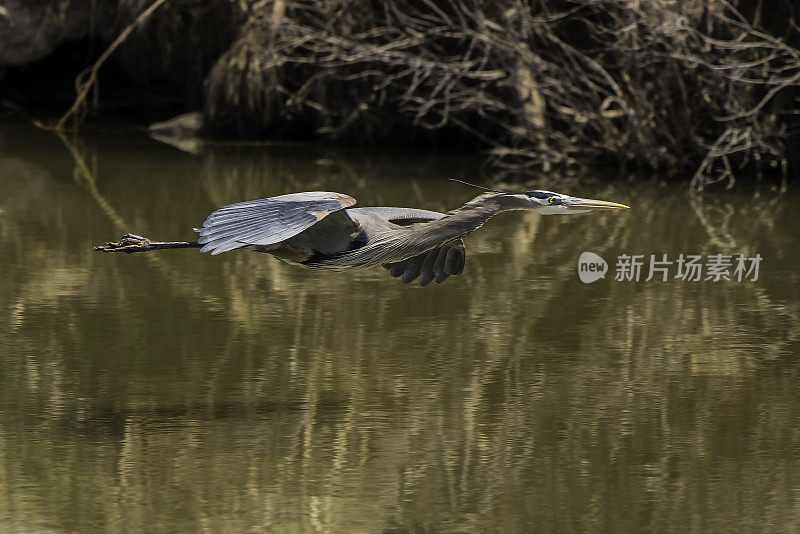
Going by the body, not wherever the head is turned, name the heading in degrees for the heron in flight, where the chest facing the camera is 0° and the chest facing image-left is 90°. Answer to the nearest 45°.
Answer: approximately 270°
